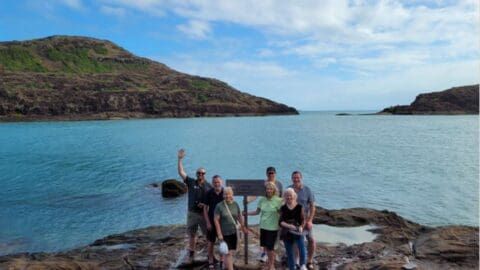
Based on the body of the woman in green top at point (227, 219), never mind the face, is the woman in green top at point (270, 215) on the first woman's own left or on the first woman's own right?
on the first woman's own left

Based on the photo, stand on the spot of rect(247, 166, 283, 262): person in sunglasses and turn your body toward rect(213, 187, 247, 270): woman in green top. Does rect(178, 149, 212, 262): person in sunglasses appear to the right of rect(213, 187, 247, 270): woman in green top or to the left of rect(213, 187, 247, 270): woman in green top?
right

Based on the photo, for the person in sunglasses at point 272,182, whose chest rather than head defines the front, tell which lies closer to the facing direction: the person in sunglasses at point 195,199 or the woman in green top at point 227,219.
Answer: the woman in green top

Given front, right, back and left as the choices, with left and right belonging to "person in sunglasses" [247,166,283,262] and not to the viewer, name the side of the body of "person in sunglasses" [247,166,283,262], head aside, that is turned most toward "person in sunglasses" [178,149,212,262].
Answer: right

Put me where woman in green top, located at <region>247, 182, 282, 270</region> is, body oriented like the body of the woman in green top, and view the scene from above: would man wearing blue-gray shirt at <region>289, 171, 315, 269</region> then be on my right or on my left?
on my left

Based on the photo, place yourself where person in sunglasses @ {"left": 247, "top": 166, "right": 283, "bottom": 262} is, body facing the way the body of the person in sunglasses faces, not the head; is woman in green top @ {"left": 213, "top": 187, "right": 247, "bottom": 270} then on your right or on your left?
on your right

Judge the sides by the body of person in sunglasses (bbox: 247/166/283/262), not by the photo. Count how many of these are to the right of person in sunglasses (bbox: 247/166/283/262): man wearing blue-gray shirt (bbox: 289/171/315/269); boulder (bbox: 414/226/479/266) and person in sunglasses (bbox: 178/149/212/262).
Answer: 1

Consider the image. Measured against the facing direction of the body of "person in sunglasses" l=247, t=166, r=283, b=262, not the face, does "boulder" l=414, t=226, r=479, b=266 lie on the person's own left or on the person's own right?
on the person's own left
